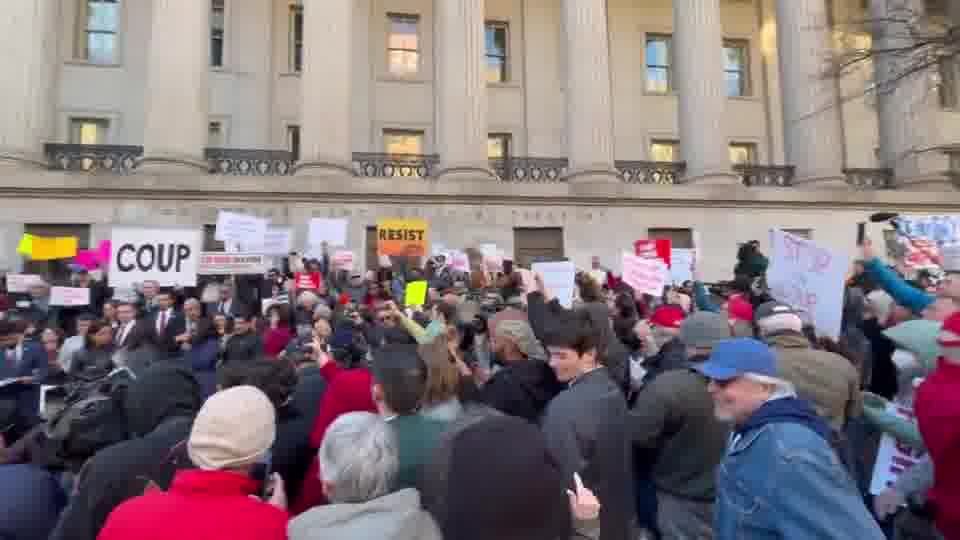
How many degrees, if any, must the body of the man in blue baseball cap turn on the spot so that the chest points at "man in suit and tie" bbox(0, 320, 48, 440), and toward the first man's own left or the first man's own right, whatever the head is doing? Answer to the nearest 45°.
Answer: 0° — they already face them

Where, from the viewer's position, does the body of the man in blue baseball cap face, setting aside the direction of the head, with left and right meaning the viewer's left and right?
facing to the left of the viewer
